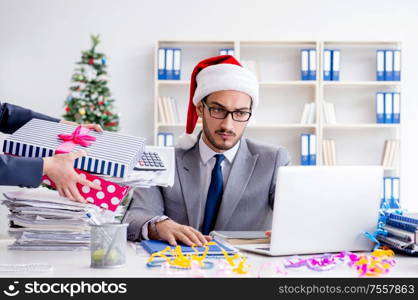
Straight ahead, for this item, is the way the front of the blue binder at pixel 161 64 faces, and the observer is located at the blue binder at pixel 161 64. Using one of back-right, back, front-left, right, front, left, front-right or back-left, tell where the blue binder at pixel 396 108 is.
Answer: left

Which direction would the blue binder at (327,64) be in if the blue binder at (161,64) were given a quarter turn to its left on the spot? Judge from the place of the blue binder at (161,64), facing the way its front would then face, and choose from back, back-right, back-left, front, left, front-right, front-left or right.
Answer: front

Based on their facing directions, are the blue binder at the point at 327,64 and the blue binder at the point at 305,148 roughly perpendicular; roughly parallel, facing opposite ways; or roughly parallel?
roughly parallel

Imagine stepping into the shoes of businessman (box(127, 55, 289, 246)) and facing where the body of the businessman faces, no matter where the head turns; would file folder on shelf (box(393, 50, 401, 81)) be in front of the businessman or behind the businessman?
behind

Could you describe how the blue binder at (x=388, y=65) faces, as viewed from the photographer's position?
facing the viewer

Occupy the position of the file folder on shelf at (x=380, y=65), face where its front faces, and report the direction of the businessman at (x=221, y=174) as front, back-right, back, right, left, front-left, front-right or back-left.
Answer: front

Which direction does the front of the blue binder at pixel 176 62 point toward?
toward the camera

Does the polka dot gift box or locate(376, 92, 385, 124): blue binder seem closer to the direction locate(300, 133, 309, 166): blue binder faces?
the polka dot gift box

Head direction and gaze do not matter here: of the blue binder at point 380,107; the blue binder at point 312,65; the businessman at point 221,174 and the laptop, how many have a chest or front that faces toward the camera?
3

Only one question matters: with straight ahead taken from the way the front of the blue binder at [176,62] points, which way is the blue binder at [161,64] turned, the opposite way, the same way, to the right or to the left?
the same way

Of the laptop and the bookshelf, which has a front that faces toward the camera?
the bookshelf

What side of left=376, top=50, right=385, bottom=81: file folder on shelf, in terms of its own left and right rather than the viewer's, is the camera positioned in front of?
front

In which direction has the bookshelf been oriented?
toward the camera

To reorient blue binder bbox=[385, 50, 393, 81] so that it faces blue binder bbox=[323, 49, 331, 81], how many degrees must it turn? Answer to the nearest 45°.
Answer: approximately 90° to its right

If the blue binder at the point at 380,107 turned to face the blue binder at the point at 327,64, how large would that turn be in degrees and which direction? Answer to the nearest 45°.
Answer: approximately 90° to its right

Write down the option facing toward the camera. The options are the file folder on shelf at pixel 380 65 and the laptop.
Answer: the file folder on shelf

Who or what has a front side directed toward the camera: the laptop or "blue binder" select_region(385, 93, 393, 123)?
the blue binder

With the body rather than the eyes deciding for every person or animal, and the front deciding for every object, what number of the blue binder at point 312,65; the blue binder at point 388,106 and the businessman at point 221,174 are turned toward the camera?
3

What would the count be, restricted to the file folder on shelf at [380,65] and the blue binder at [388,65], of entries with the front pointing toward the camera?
2
